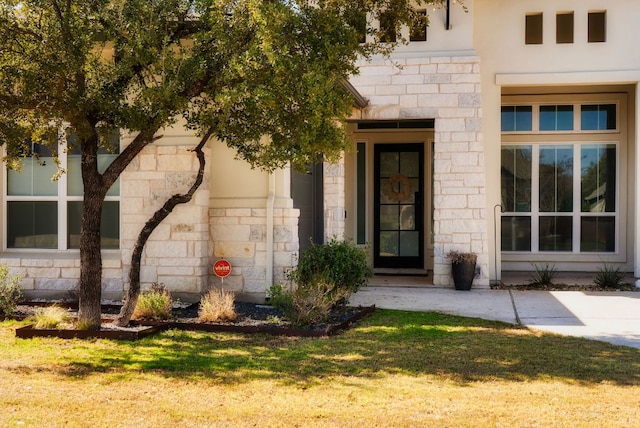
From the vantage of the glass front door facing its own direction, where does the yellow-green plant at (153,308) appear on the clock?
The yellow-green plant is roughly at 1 o'clock from the glass front door.

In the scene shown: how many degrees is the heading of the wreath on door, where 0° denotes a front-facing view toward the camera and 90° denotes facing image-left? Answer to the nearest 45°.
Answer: approximately 0°

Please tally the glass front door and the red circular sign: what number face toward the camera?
2

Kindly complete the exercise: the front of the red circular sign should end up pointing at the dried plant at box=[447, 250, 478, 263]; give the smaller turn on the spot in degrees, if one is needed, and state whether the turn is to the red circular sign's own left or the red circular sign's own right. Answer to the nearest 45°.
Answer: approximately 135° to the red circular sign's own left

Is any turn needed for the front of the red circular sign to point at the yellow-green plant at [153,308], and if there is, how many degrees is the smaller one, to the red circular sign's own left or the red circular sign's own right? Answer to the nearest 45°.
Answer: approximately 45° to the red circular sign's own right

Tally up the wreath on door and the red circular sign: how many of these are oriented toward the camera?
2

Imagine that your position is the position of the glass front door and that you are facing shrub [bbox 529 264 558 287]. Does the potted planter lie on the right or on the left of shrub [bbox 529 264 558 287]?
right

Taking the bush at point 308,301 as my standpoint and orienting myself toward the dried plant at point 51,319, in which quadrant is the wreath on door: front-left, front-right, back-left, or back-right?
back-right
